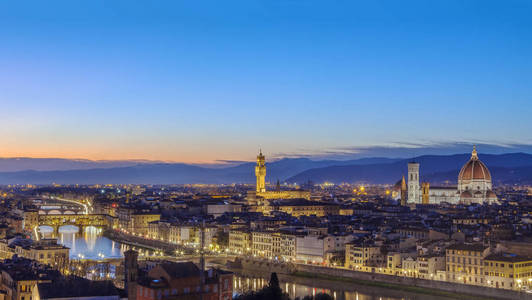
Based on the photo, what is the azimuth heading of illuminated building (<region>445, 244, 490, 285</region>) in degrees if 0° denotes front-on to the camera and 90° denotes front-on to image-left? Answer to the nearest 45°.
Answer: approximately 0°

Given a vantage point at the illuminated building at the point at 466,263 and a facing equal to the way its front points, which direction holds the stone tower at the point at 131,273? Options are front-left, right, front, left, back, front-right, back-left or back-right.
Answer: front-right

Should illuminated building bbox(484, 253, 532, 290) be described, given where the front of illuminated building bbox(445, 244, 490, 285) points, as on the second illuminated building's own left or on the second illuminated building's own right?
on the second illuminated building's own left
